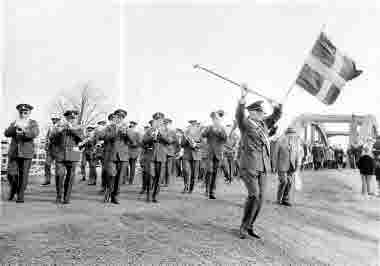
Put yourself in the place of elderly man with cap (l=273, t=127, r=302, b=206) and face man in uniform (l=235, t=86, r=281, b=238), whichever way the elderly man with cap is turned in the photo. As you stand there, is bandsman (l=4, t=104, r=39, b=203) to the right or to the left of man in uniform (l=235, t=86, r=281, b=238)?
right

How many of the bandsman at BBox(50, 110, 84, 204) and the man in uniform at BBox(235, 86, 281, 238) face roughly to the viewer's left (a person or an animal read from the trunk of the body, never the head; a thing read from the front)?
0

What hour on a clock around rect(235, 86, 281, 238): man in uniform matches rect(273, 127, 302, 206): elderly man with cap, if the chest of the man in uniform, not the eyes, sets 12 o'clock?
The elderly man with cap is roughly at 8 o'clock from the man in uniform.

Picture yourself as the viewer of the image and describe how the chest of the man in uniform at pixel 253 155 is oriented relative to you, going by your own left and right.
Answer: facing the viewer and to the right of the viewer

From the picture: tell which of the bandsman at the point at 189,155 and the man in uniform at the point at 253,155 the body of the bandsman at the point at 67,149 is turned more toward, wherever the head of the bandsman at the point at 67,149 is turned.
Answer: the man in uniform

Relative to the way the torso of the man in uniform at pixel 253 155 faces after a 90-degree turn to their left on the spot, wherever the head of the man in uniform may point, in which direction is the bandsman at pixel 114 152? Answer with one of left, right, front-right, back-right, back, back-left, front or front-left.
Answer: left

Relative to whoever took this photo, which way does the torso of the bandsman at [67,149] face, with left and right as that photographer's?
facing the viewer

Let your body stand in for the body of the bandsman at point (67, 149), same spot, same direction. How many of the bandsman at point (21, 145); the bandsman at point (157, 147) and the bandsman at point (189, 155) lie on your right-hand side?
1

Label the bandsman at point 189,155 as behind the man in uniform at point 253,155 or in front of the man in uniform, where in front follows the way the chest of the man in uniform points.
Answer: behind

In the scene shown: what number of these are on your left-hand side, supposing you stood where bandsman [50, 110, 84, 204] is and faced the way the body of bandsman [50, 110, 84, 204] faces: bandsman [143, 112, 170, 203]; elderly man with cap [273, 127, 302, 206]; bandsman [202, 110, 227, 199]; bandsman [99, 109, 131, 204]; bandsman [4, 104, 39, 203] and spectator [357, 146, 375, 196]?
5

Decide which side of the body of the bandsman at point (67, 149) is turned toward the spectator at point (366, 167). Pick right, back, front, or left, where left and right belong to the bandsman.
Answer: left

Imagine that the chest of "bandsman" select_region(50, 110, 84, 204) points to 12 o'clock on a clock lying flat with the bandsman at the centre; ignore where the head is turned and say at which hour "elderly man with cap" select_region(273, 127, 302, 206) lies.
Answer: The elderly man with cap is roughly at 9 o'clock from the bandsman.

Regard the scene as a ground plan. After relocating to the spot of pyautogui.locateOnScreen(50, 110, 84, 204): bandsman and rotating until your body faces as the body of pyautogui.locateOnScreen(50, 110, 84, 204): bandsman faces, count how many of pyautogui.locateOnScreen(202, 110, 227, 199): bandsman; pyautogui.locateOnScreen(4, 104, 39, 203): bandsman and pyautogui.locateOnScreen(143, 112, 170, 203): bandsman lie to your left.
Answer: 2

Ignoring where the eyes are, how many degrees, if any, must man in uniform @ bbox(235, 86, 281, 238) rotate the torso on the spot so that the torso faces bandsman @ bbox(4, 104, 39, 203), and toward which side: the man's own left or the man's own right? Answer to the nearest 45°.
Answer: approximately 135° to the man's own right

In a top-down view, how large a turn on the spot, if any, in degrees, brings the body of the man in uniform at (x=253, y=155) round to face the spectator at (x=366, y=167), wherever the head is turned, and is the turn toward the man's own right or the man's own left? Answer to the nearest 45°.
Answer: approximately 90° to the man's own left
